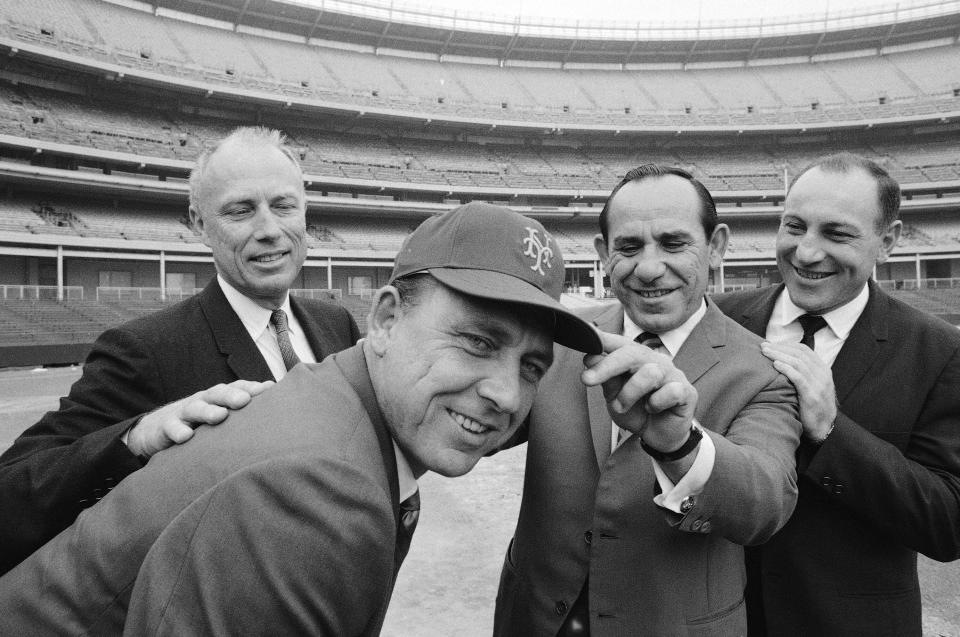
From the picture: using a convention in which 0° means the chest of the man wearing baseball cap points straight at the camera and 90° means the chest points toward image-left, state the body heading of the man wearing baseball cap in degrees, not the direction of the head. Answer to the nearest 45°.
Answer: approximately 270°

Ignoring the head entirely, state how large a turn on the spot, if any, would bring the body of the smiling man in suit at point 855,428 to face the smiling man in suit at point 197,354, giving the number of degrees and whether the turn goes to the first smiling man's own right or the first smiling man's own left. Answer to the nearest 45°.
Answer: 0° — they already face them

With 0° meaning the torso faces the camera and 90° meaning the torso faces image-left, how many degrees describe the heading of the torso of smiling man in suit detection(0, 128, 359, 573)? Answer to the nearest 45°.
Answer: approximately 315°

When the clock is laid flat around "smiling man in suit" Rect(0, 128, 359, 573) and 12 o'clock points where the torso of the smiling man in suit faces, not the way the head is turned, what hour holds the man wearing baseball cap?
The man wearing baseball cap is roughly at 1 o'clock from the smiling man in suit.

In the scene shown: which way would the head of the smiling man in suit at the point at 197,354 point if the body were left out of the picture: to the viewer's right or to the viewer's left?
to the viewer's right

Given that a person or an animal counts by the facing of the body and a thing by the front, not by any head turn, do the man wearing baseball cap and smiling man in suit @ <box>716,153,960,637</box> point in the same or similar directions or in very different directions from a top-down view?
very different directions

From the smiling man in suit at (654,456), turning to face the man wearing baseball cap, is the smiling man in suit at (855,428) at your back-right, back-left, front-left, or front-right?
back-left
